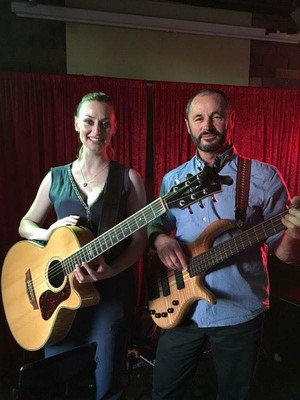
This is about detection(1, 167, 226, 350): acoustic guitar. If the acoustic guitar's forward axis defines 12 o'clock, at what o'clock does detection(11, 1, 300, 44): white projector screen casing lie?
The white projector screen casing is roughly at 5 o'clock from the acoustic guitar.

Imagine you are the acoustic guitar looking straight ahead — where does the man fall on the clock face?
The man is roughly at 8 o'clock from the acoustic guitar.

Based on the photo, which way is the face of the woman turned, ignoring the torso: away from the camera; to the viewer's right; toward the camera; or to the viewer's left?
toward the camera

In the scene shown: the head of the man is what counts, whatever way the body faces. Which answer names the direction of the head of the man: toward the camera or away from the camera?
toward the camera

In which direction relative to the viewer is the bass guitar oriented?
toward the camera
